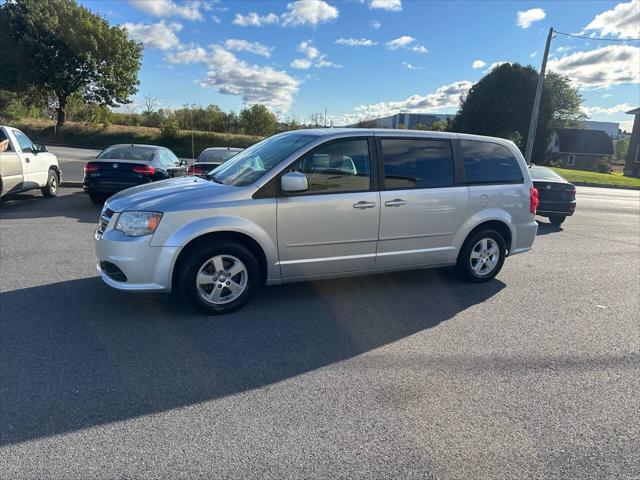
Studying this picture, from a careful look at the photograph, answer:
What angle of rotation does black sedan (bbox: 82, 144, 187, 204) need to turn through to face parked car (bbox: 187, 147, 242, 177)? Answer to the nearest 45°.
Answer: approximately 45° to its right

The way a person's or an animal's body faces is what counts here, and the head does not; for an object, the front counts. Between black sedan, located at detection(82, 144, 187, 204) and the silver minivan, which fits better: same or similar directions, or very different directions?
very different directions

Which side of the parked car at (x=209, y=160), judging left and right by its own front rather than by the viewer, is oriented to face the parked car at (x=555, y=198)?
right

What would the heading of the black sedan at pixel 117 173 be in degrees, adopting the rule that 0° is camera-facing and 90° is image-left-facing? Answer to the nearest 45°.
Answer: approximately 225°

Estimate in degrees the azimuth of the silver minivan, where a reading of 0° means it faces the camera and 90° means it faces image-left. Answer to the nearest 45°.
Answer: approximately 45°

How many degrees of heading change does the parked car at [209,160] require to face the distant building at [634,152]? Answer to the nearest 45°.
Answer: approximately 45° to its right

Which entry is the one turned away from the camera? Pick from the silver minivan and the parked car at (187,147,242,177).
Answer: the parked car

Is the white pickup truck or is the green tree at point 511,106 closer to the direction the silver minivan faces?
the white pickup truck

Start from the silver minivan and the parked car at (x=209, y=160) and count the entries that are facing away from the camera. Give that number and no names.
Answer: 1

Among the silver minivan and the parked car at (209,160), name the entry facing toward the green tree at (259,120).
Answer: the parked car

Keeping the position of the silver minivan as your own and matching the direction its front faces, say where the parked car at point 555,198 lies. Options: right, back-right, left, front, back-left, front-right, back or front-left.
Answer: back

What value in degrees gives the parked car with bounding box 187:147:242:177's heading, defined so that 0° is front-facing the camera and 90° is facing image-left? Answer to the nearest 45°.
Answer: approximately 180°

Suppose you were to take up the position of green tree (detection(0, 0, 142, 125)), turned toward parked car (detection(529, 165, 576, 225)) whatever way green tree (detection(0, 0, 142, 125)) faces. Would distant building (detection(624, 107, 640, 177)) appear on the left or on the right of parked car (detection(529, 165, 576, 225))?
left
